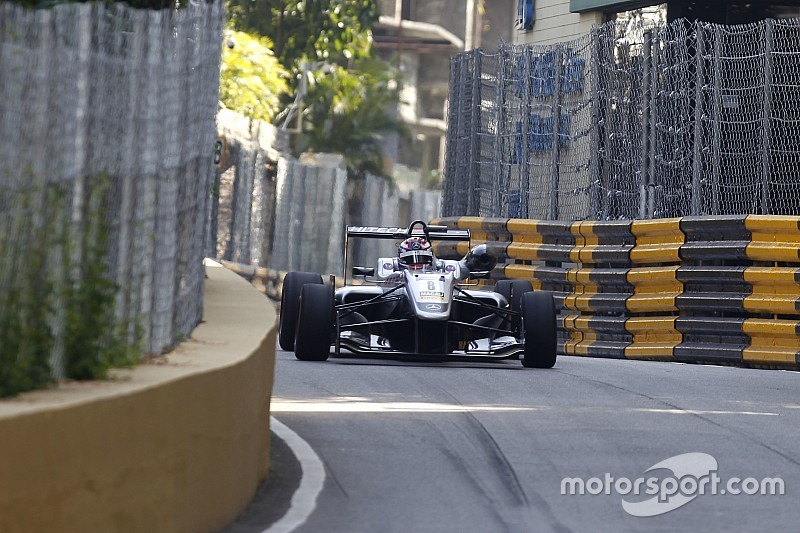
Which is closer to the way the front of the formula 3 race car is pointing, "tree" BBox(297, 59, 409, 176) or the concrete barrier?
the concrete barrier

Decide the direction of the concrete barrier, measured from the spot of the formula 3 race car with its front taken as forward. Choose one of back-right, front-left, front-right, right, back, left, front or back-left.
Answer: front

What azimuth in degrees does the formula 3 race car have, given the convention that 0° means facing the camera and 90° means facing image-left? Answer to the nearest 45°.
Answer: approximately 0°

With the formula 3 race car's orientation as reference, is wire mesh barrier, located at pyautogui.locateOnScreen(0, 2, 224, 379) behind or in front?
in front

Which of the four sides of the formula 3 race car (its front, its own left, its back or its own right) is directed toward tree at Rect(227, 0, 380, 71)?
back

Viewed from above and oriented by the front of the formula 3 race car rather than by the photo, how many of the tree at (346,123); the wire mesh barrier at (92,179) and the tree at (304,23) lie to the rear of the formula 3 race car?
2

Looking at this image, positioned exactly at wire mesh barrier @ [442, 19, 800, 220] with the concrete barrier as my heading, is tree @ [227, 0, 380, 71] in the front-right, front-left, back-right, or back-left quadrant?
back-right

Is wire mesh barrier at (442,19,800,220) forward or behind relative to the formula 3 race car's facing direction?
behind

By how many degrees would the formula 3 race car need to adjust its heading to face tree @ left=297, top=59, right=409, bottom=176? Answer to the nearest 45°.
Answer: approximately 180°

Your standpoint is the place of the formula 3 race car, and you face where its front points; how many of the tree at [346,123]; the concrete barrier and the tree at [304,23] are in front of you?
1
